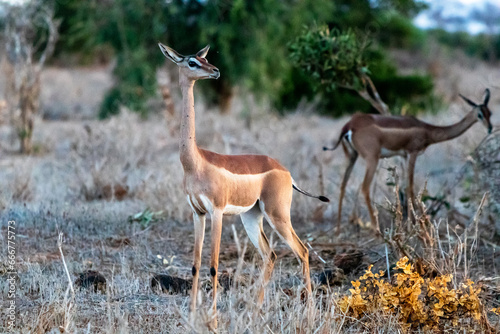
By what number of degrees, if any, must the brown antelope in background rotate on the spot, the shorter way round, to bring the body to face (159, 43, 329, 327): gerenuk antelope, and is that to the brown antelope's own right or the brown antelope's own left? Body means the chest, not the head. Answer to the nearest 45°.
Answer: approximately 135° to the brown antelope's own right

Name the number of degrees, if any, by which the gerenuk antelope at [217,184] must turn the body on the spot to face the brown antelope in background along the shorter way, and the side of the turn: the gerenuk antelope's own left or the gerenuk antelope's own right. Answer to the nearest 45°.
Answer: approximately 180°

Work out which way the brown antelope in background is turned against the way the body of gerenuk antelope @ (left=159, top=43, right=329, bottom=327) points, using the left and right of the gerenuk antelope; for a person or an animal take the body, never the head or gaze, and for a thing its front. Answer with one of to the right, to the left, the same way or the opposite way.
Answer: the opposite way

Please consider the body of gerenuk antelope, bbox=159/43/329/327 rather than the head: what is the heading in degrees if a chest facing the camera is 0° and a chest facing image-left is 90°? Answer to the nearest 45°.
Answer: approximately 45°

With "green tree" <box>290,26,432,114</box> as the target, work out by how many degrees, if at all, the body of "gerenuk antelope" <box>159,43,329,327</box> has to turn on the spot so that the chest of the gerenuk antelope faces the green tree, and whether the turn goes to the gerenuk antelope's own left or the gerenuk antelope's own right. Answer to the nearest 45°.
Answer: approximately 135° to the gerenuk antelope's own right

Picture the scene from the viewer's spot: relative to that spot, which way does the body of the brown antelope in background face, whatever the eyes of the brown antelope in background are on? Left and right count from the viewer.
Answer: facing away from the viewer and to the right of the viewer
